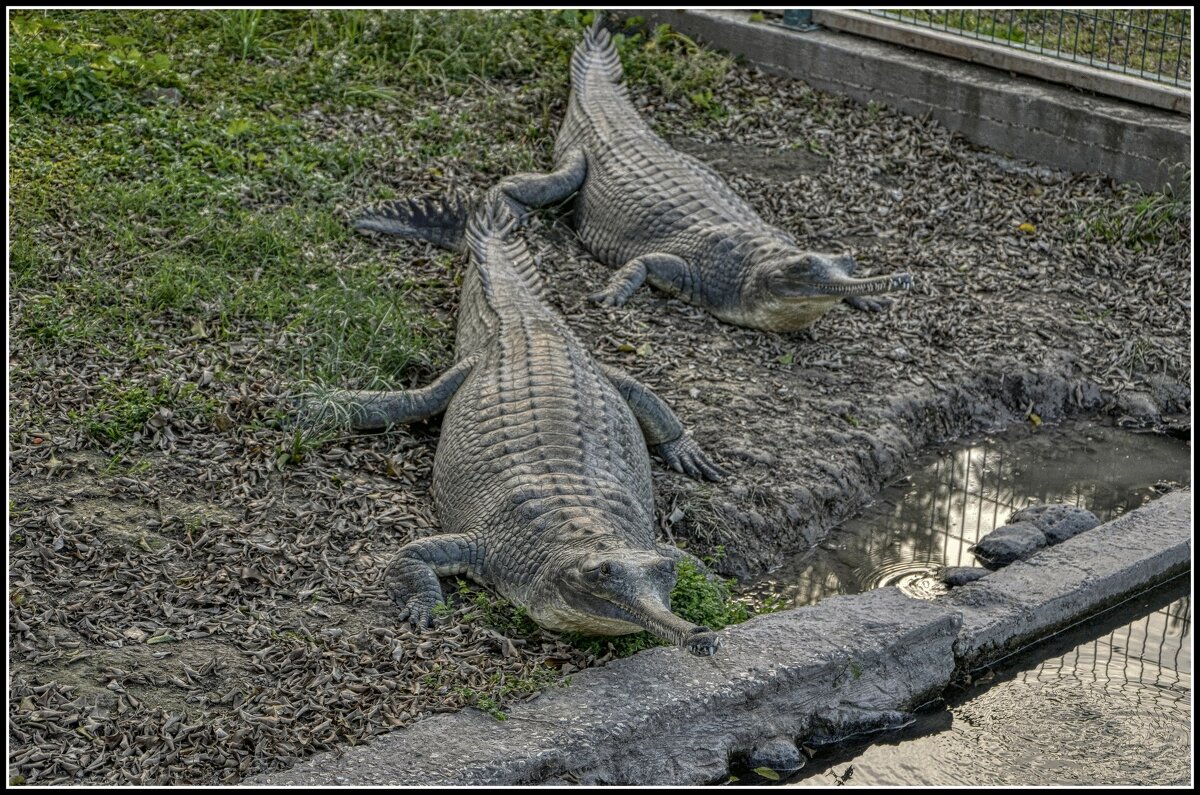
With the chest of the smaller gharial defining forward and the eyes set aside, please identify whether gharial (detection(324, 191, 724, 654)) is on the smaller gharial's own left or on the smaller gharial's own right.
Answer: on the smaller gharial's own right

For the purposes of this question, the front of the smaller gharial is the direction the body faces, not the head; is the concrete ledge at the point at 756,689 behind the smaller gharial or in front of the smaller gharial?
in front

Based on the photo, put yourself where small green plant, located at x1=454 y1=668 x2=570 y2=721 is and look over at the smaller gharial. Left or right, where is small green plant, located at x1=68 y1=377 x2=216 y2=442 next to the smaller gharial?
left

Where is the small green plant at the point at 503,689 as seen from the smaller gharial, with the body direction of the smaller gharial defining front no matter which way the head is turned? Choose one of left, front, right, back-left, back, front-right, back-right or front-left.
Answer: front-right

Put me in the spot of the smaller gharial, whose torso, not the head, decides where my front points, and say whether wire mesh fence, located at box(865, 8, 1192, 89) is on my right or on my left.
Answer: on my left

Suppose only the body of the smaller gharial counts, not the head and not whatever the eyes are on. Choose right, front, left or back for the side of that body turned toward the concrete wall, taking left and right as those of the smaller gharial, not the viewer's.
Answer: left

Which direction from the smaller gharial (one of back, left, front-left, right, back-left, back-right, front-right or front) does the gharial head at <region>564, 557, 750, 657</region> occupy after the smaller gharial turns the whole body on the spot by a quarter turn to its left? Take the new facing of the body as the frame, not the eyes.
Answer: back-right

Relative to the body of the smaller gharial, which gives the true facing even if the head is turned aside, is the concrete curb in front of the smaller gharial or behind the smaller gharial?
in front

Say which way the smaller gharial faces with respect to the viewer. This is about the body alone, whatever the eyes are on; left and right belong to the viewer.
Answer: facing the viewer and to the right of the viewer

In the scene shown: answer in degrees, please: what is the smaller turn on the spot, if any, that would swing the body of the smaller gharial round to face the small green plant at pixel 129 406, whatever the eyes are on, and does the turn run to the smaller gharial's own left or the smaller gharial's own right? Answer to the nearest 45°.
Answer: approximately 90° to the smaller gharial's own right

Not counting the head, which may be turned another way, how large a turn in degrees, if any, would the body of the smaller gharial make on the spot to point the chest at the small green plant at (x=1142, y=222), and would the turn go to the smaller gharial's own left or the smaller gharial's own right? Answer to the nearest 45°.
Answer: approximately 45° to the smaller gharial's own left
